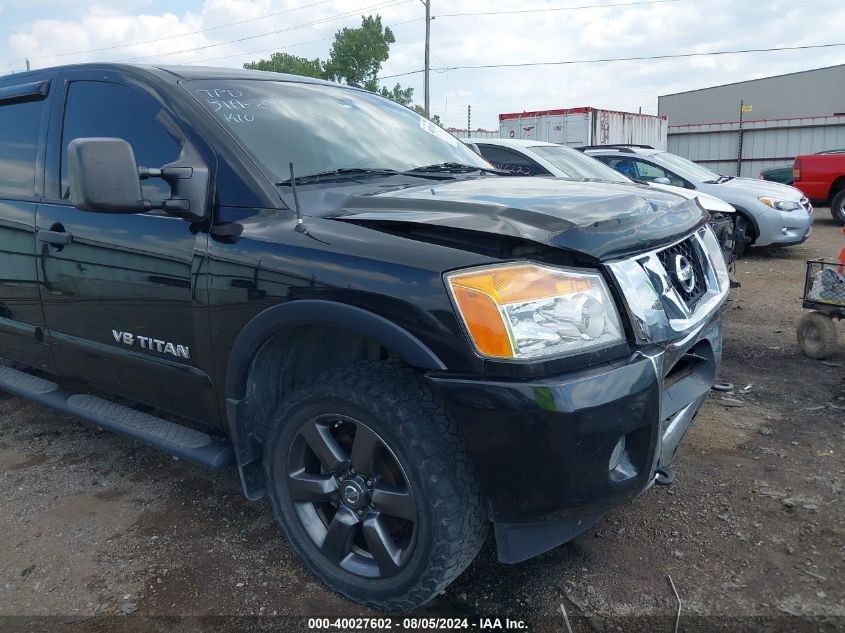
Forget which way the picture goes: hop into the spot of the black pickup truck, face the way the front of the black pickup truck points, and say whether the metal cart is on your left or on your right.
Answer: on your left

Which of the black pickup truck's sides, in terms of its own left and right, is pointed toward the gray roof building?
left

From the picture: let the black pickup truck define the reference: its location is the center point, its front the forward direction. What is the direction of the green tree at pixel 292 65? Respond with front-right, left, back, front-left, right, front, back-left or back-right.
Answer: back-left

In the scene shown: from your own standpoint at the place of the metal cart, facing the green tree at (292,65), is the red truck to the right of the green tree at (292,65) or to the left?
right

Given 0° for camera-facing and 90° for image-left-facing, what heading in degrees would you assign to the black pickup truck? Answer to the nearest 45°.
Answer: approximately 315°

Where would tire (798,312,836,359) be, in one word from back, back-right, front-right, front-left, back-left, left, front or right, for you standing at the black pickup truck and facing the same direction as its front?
left

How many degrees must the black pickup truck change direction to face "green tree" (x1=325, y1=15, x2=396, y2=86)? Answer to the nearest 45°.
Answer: approximately 135° to its left

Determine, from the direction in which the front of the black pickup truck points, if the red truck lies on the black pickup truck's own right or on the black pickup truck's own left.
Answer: on the black pickup truck's own left
